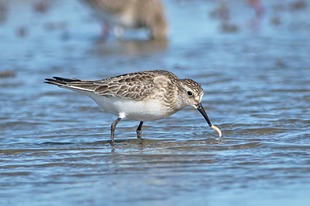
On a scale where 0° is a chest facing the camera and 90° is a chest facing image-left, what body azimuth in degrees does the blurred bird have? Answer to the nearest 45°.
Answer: approximately 270°

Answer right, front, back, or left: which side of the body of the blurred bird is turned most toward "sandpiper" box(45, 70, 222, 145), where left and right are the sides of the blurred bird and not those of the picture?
right

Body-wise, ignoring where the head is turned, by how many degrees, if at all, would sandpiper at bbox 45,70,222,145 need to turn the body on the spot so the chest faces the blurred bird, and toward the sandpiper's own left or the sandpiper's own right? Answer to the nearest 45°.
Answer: approximately 90° to the sandpiper's own left

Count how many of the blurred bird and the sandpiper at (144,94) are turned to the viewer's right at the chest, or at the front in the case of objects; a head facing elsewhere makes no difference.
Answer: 2

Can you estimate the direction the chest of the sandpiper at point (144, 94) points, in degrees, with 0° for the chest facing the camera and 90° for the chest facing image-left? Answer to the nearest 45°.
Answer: approximately 270°

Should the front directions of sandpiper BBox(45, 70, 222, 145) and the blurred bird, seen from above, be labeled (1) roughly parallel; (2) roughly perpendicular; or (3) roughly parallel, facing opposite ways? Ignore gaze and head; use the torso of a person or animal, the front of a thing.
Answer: roughly parallel
